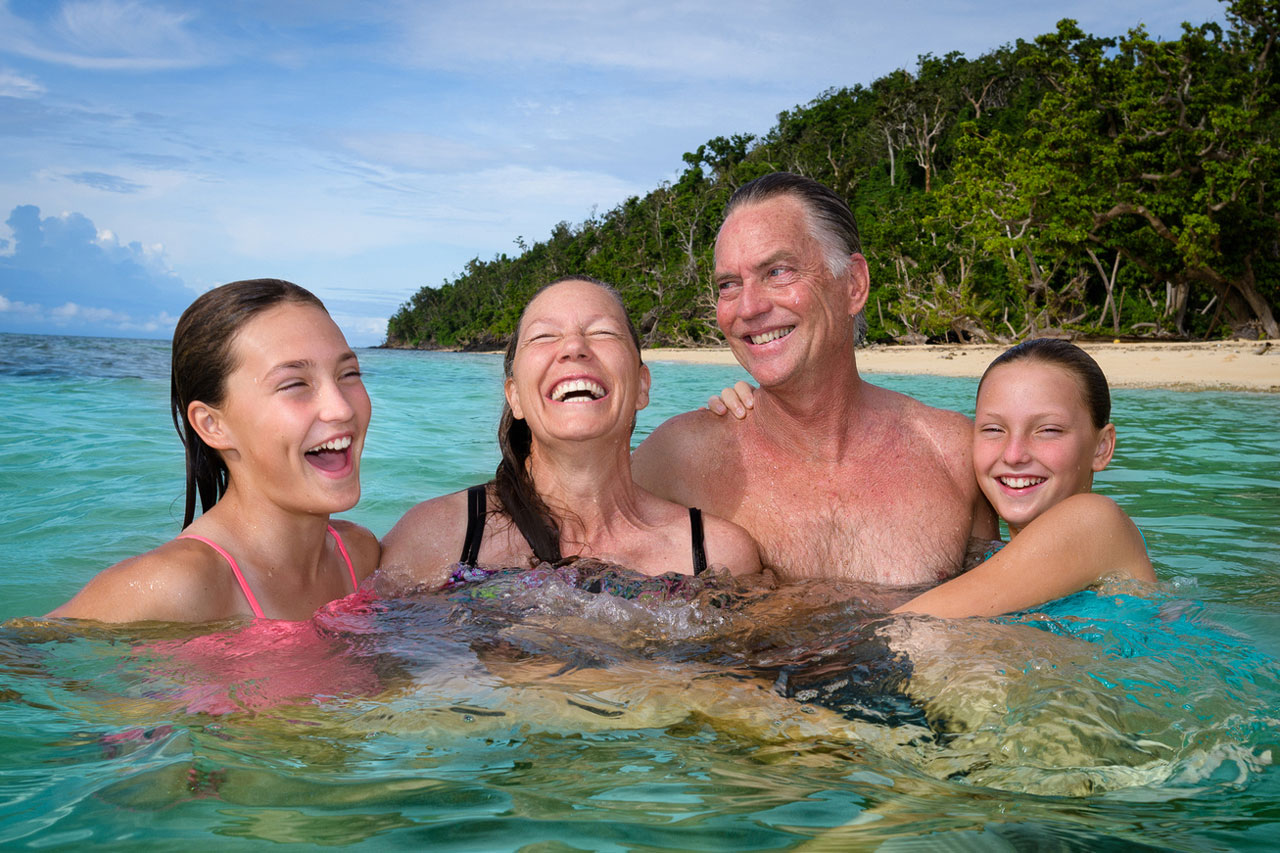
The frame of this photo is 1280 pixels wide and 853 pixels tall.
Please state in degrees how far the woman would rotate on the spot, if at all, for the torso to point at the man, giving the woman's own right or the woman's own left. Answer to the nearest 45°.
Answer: approximately 135° to the woman's own left

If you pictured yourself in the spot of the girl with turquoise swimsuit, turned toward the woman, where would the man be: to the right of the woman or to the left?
right

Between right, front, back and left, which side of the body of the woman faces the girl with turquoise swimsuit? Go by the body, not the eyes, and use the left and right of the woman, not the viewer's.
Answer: left

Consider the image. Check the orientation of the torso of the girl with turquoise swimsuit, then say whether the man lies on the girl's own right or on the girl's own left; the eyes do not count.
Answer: on the girl's own right

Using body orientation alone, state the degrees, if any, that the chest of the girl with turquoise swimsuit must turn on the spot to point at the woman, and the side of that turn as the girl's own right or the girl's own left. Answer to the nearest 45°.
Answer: approximately 45° to the girl's own right

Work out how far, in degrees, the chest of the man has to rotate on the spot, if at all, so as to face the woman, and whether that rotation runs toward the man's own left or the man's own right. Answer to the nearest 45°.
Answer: approximately 45° to the man's own right

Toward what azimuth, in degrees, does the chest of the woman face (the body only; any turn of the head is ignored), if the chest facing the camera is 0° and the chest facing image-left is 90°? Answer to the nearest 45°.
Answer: approximately 0°

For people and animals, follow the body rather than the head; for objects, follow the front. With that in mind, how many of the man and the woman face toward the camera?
2

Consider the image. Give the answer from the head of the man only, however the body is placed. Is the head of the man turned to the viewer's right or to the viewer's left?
to the viewer's left
